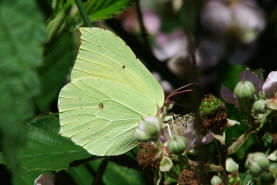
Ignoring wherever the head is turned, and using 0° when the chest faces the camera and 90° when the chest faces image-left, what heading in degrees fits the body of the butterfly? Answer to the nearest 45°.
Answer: approximately 270°

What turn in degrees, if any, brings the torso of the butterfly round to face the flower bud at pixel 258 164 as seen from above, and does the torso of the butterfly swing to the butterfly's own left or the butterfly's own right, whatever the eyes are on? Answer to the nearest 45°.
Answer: approximately 45° to the butterfly's own right

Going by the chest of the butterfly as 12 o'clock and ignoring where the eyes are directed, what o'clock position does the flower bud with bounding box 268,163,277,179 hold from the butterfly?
The flower bud is roughly at 2 o'clock from the butterfly.
